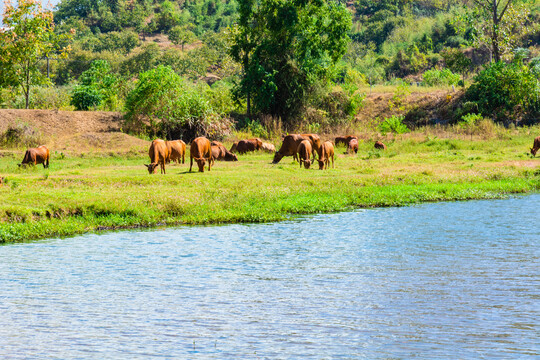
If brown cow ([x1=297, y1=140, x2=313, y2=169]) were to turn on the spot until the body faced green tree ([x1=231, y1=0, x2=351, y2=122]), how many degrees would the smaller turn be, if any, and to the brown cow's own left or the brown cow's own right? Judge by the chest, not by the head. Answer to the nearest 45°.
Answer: approximately 180°

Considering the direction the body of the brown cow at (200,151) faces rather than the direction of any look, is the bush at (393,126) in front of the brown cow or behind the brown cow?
behind

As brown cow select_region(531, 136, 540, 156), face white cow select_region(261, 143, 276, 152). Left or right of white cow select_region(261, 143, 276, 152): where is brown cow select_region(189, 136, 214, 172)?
left

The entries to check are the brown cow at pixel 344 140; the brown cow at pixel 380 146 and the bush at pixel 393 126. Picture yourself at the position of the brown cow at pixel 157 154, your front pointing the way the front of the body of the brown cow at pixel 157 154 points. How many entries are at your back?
3

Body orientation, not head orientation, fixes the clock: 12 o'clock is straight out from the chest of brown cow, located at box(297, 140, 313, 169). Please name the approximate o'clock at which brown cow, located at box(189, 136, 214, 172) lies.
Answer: brown cow, located at box(189, 136, 214, 172) is roughly at 2 o'clock from brown cow, located at box(297, 140, 313, 169).

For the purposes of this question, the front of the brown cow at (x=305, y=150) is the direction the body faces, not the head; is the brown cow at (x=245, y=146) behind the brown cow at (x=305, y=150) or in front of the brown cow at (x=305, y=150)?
behind

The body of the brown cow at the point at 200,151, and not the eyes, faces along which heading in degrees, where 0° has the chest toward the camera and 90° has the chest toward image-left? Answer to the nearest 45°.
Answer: approximately 0°

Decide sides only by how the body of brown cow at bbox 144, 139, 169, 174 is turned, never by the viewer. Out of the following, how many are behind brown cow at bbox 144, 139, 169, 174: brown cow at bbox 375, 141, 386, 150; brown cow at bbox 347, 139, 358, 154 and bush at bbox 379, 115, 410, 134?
3

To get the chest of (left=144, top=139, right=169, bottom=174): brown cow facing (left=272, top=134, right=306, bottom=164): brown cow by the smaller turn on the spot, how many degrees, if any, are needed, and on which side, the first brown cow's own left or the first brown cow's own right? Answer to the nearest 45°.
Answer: approximately 180°

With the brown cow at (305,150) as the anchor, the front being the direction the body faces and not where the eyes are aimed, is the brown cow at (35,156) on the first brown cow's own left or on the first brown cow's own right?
on the first brown cow's own right

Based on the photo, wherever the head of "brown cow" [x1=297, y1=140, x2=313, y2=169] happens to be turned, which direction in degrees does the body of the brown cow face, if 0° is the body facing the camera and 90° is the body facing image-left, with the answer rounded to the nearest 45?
approximately 0°
